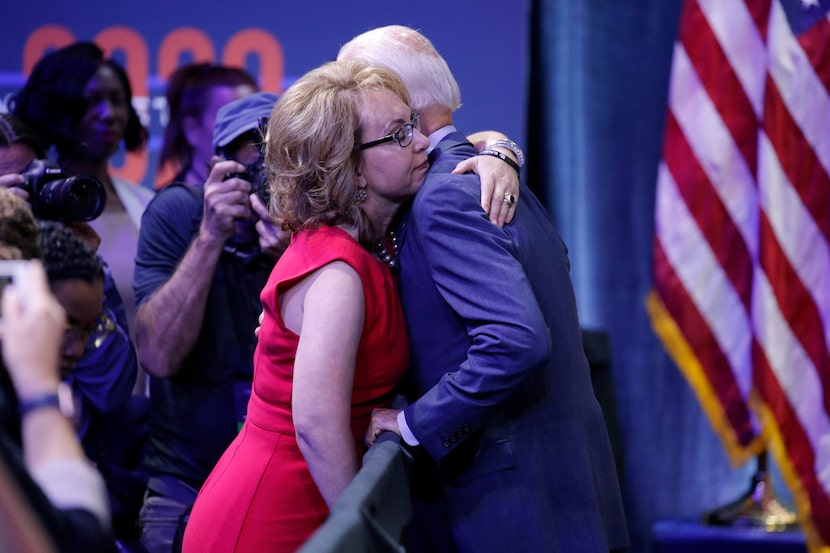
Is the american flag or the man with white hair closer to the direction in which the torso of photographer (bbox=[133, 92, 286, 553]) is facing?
the man with white hair

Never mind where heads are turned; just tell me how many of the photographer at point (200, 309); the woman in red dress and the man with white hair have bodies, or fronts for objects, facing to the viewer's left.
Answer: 1

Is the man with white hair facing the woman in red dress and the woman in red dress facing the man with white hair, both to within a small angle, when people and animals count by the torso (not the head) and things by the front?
yes

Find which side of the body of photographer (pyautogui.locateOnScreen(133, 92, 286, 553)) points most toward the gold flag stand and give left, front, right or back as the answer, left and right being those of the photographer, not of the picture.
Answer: left

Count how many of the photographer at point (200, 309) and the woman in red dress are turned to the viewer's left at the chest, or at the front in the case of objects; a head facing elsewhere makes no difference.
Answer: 0

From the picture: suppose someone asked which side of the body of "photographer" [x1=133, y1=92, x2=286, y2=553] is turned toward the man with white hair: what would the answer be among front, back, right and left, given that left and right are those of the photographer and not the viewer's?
front

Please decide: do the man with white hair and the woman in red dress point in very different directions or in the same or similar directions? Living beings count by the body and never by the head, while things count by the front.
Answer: very different directions

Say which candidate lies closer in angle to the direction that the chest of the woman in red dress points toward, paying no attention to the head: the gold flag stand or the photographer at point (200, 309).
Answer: the gold flag stand

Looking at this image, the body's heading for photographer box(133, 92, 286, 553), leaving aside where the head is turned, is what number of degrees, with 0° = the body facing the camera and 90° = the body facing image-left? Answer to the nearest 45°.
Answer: approximately 315°

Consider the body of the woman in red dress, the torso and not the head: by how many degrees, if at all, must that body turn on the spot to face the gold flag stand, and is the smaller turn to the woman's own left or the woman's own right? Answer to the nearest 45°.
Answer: approximately 45° to the woman's own left

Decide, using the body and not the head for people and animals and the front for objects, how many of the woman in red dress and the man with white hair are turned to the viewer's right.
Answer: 1

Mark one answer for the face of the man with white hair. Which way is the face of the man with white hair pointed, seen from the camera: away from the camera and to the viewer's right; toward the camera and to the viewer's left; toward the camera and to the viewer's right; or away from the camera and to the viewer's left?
away from the camera and to the viewer's left

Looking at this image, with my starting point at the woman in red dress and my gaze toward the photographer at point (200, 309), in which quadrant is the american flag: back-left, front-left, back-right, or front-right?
front-right

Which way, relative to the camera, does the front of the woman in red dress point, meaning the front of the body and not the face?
to the viewer's right

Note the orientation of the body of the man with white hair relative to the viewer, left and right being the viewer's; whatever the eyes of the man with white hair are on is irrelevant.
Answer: facing to the left of the viewer

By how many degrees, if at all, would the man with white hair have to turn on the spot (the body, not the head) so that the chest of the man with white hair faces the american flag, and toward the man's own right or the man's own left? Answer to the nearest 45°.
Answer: approximately 135° to the man's own right
